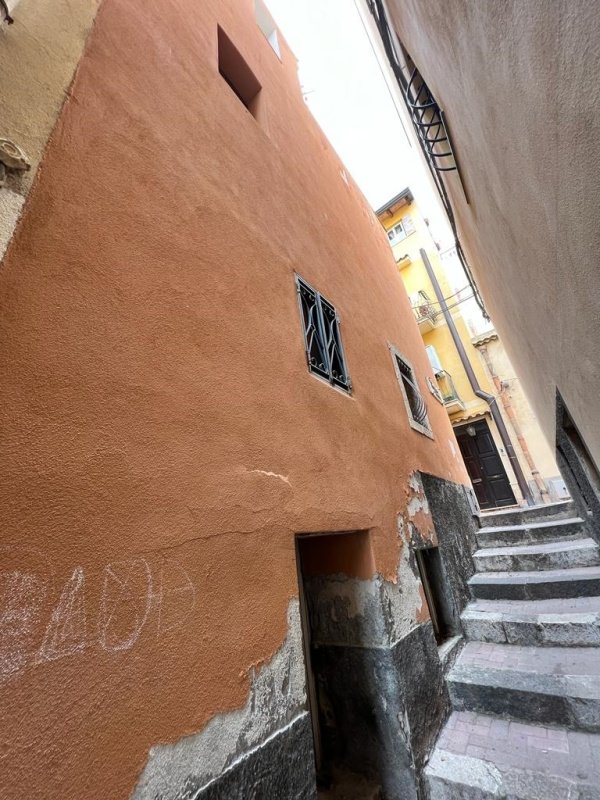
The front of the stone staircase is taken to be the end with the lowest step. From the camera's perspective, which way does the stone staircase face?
toward the camera

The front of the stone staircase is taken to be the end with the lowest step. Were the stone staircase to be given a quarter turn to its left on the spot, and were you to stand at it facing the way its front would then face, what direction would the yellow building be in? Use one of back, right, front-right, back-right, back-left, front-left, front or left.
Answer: left
